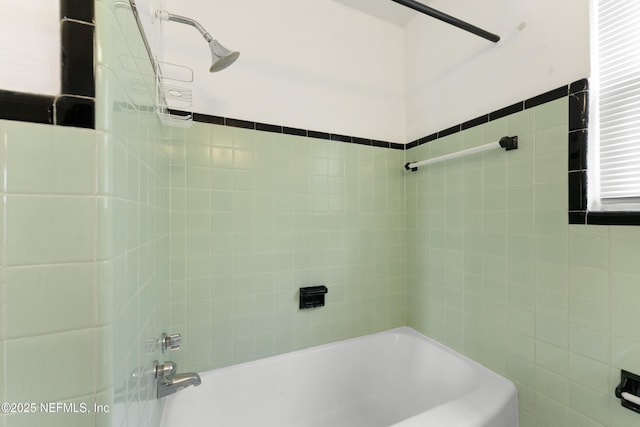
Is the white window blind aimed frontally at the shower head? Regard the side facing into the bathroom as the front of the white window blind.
yes

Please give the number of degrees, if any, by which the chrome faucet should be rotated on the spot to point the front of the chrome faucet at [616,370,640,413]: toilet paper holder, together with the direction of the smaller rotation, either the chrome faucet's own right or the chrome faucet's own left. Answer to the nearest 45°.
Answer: approximately 45° to the chrome faucet's own right

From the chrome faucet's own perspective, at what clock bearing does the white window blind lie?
The white window blind is roughly at 1 o'clock from the chrome faucet.

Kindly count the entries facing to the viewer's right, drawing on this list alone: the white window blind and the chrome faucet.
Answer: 1

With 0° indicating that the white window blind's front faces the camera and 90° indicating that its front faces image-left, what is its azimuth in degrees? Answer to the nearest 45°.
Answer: approximately 45°

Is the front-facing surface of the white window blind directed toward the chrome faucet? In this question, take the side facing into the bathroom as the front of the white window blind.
yes

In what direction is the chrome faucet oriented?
to the viewer's right
